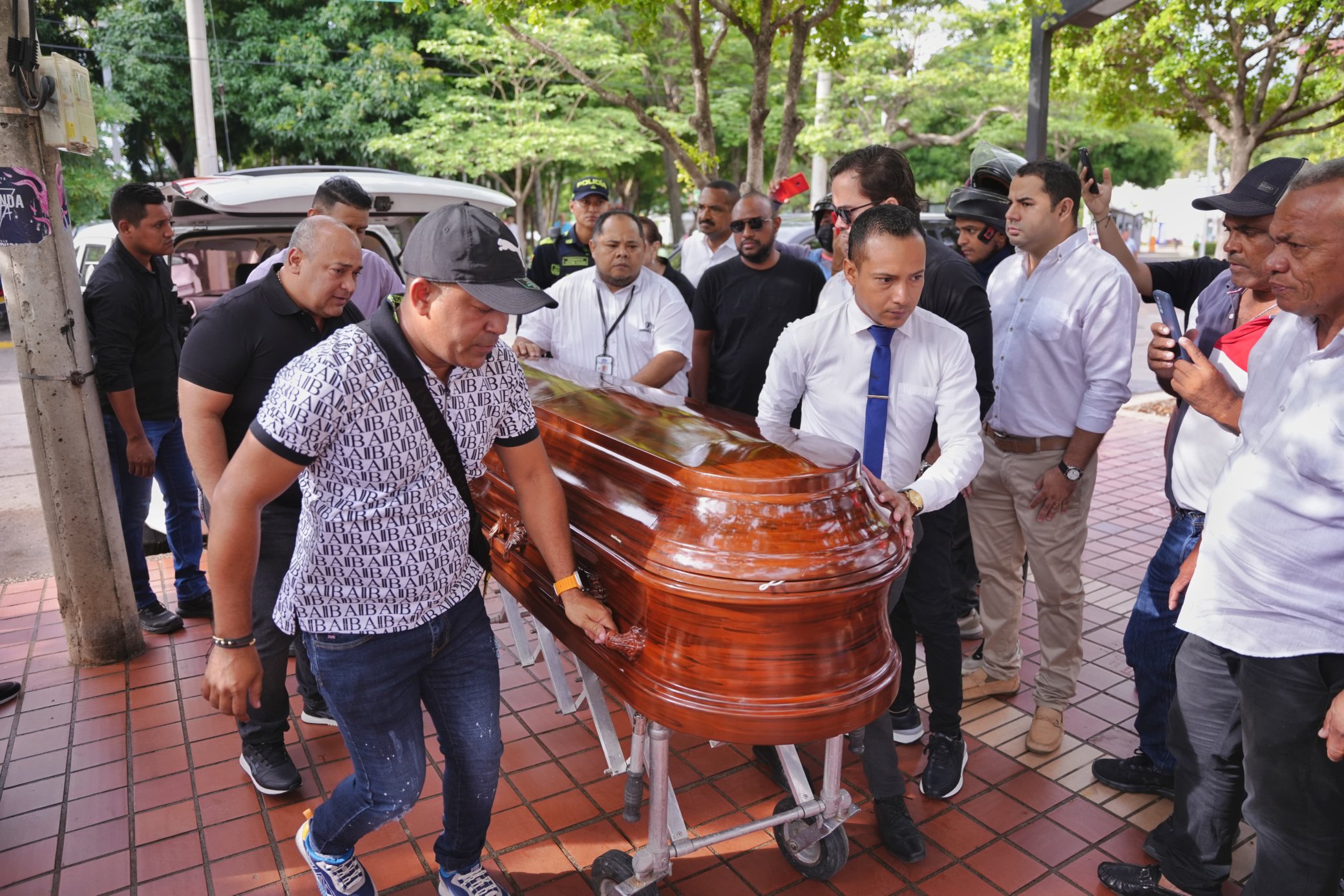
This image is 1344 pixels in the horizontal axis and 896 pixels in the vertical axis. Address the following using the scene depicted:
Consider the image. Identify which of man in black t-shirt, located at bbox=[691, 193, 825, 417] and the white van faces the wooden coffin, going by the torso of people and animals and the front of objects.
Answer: the man in black t-shirt

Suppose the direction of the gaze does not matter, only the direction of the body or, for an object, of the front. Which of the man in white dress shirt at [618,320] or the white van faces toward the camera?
the man in white dress shirt

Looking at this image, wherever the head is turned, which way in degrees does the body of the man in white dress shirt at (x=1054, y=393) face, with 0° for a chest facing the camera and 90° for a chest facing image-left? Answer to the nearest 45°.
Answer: approximately 45°

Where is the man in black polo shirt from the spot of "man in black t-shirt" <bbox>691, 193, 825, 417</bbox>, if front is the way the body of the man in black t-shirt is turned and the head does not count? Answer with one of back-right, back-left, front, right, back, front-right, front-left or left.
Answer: front-right

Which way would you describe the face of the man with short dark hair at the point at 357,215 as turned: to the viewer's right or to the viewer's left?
to the viewer's right

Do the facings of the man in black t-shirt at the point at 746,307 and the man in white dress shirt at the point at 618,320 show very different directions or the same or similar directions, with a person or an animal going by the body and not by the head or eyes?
same or similar directions

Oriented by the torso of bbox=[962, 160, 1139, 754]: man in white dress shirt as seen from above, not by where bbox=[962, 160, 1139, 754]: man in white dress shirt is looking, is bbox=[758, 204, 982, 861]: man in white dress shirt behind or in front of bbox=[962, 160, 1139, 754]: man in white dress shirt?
in front

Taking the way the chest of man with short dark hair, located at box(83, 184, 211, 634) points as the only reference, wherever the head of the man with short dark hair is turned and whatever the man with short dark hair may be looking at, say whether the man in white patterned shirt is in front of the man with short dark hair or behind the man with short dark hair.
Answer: in front

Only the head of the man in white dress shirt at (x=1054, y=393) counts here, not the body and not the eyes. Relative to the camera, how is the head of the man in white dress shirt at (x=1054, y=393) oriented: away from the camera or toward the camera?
toward the camera

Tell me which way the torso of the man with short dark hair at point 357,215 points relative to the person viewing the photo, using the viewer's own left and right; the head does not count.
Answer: facing the viewer and to the right of the viewer

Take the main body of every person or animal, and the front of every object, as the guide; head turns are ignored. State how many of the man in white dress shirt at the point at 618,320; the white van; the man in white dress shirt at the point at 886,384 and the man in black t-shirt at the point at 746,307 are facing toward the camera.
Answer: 3

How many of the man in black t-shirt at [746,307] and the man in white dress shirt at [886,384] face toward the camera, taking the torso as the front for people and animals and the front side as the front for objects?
2

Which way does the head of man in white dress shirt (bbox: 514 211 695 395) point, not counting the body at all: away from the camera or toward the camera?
toward the camera

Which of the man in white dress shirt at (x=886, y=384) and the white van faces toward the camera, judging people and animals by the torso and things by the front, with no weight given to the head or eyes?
the man in white dress shirt

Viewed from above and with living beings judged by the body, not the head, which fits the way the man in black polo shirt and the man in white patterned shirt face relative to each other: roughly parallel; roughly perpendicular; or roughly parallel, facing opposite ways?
roughly parallel

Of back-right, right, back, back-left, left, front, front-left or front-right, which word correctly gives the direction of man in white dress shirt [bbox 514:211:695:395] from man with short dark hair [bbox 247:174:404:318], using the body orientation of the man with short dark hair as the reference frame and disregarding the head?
front-left

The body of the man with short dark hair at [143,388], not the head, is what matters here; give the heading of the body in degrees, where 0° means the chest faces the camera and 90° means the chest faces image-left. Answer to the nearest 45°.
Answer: approximately 315°

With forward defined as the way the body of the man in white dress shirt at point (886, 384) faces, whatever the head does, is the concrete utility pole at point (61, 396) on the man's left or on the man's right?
on the man's right

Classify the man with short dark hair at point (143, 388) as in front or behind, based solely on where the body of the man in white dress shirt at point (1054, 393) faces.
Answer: in front
